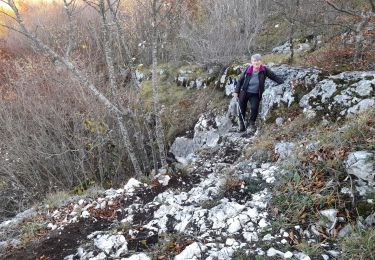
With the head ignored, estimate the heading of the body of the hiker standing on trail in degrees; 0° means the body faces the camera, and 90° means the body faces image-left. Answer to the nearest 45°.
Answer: approximately 0°

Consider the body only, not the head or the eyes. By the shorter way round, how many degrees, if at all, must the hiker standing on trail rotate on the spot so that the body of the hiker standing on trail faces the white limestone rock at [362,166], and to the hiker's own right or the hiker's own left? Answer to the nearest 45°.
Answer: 0° — they already face it

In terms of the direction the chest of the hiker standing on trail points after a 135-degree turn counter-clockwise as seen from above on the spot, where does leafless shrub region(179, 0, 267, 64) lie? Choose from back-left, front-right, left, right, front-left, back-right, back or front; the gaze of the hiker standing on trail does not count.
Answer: front-left
